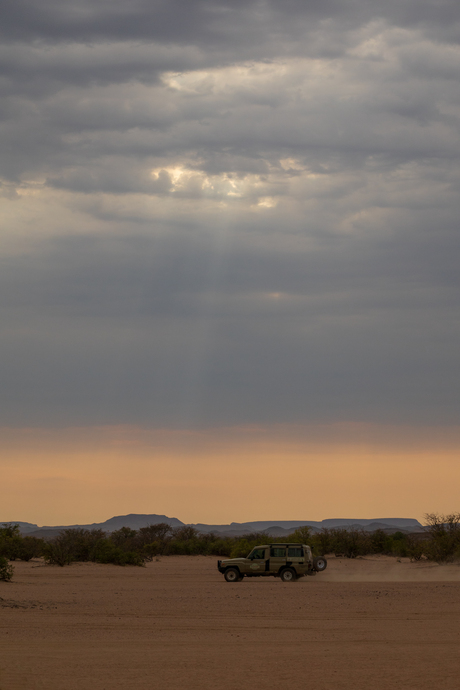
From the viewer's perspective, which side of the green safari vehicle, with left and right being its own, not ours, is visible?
left

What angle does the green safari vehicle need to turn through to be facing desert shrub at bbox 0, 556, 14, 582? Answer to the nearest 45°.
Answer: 0° — it already faces it
